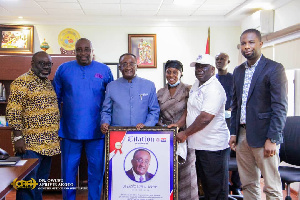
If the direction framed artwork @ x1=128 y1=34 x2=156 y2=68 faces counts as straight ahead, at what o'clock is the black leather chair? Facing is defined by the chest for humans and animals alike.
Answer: The black leather chair is roughly at 11 o'clock from the framed artwork.

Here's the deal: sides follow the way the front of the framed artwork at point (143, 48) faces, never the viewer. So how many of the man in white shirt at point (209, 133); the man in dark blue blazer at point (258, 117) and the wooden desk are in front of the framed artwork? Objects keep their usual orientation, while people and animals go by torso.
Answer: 3

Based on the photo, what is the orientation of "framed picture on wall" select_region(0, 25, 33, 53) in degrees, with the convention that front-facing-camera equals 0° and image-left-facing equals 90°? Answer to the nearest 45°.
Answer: approximately 0°

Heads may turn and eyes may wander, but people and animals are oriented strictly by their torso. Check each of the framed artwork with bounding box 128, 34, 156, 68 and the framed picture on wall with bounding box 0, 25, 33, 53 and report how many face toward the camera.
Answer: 2

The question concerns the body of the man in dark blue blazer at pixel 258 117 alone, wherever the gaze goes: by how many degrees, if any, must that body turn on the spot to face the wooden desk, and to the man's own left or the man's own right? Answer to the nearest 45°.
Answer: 0° — they already face it

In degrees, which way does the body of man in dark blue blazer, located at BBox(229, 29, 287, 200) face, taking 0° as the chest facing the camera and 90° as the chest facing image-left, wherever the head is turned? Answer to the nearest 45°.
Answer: approximately 45°
